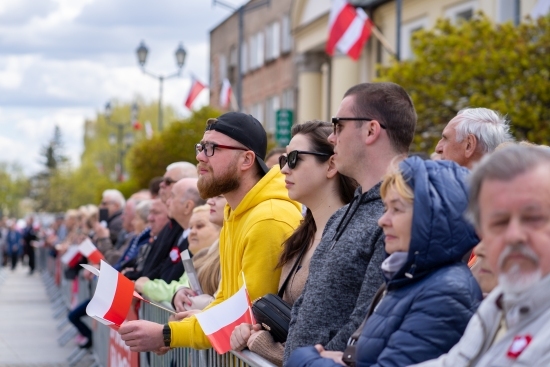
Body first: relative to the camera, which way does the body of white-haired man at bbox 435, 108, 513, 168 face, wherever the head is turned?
to the viewer's left

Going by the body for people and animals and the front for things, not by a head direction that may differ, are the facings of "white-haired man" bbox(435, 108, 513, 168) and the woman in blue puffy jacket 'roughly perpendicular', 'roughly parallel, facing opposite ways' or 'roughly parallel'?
roughly parallel

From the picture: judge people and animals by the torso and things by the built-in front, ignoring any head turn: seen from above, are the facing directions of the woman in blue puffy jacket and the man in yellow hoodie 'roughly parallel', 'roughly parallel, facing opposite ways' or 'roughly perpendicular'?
roughly parallel

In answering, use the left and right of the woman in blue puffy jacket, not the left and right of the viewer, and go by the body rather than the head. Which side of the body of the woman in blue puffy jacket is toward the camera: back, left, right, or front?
left

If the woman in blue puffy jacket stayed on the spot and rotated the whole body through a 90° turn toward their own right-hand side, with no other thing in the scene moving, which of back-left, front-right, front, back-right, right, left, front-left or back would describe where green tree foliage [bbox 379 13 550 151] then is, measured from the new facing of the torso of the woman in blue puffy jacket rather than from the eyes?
front

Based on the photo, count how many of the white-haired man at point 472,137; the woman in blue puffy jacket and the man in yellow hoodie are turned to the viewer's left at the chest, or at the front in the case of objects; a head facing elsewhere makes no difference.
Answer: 3

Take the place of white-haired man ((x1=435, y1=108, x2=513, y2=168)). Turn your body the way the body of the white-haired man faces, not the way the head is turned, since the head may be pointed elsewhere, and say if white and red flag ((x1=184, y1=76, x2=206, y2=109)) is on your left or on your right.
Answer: on your right

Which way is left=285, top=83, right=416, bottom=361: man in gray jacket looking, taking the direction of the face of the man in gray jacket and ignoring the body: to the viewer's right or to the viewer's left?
to the viewer's left

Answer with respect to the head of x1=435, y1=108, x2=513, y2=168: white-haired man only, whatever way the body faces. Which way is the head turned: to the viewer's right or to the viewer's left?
to the viewer's left

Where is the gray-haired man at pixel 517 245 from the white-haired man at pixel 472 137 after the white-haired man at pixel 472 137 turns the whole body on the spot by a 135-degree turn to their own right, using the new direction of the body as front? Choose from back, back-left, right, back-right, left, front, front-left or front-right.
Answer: back-right

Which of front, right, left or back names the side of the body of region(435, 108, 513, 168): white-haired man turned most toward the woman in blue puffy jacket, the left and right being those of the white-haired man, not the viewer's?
left

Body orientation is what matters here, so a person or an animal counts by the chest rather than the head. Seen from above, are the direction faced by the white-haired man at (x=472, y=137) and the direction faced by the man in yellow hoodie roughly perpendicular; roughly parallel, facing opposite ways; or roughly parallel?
roughly parallel

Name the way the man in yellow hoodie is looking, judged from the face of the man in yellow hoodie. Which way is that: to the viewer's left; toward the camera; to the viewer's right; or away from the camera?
to the viewer's left

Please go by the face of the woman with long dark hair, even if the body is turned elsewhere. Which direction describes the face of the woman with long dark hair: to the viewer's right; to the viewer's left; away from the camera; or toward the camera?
to the viewer's left

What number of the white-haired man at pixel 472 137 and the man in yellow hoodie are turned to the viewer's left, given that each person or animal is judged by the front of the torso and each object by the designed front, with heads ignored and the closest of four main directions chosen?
2

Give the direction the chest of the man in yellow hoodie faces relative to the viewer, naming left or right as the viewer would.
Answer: facing to the left of the viewer
